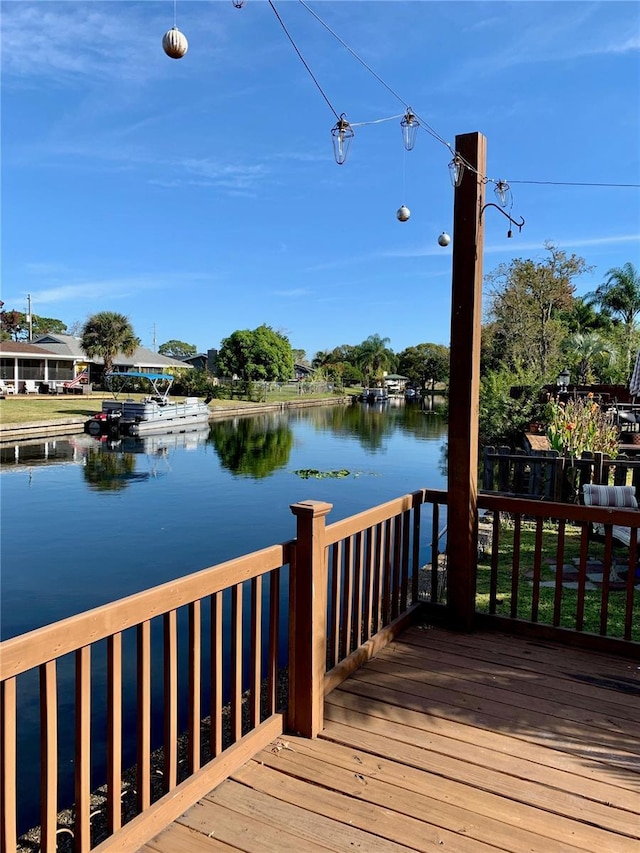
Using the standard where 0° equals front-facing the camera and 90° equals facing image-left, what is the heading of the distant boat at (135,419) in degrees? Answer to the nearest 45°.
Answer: approximately 225°

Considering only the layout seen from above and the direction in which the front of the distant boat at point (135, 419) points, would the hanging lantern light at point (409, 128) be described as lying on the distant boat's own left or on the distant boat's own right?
on the distant boat's own right

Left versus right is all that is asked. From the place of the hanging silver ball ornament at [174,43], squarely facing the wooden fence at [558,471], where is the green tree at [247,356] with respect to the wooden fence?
left

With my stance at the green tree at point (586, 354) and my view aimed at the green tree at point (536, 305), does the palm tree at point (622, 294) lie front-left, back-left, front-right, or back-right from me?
front-right

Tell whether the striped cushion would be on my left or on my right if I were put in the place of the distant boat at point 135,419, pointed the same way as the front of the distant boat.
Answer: on my right

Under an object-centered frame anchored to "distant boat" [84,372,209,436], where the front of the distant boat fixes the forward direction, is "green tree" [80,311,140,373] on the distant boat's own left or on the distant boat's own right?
on the distant boat's own left

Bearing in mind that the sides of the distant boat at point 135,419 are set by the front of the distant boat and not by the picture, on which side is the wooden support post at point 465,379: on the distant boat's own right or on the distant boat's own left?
on the distant boat's own right

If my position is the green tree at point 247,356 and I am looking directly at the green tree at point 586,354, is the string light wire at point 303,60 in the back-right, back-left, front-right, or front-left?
front-right

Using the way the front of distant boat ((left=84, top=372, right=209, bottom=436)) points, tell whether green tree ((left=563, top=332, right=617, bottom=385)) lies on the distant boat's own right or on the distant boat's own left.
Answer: on the distant boat's own right

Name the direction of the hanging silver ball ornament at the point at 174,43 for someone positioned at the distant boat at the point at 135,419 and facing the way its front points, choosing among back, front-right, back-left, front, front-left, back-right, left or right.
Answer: back-right
